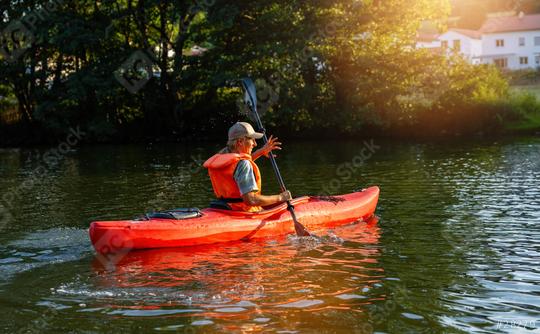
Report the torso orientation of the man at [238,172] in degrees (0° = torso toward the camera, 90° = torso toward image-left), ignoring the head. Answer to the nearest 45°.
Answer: approximately 225°

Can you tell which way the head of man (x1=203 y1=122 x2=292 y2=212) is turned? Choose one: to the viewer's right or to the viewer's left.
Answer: to the viewer's right
